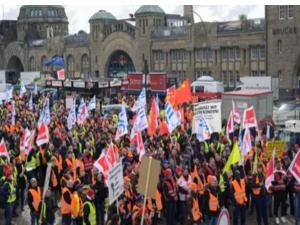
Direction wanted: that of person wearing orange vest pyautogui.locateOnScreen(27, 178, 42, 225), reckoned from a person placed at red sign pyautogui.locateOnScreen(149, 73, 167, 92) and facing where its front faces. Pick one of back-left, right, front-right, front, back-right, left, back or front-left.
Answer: front

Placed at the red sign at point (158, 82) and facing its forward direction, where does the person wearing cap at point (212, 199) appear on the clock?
The person wearing cap is roughly at 12 o'clock from the red sign.

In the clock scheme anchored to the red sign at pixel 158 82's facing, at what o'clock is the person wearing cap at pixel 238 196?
The person wearing cap is roughly at 12 o'clock from the red sign.

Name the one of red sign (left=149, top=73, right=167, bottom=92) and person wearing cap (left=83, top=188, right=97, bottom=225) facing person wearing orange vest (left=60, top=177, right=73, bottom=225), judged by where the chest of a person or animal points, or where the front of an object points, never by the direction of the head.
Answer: the red sign

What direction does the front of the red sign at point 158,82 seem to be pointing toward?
toward the camera

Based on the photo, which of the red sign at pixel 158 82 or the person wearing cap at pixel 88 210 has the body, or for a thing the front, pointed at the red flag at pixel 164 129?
the red sign

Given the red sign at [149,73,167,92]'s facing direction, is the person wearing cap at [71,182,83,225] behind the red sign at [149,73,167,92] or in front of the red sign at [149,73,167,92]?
in front
